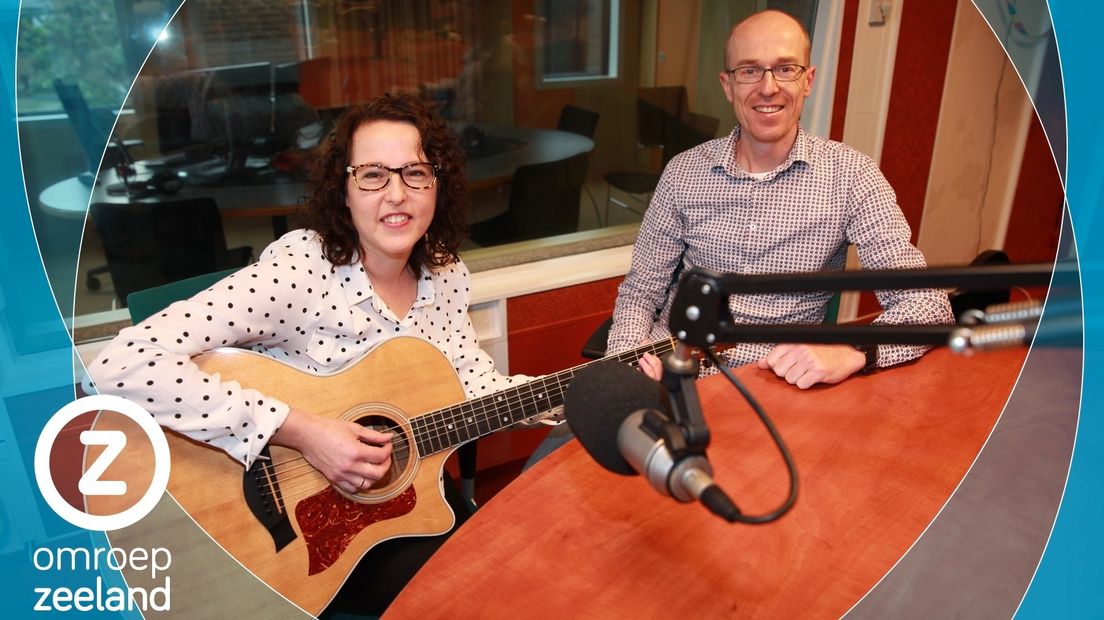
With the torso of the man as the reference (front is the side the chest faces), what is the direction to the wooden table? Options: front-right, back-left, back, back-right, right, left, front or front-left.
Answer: front

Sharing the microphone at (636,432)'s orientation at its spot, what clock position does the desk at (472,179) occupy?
The desk is roughly at 1 o'clock from the microphone.

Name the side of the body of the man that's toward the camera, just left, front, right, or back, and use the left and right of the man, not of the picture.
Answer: front

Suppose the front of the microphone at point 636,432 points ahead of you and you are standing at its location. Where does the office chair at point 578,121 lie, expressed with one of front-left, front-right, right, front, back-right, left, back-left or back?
front-right

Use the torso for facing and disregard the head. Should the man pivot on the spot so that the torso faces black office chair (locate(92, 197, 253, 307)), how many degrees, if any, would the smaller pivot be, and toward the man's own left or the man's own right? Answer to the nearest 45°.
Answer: approximately 90° to the man's own right

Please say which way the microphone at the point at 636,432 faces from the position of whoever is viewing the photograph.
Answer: facing away from the viewer and to the left of the viewer

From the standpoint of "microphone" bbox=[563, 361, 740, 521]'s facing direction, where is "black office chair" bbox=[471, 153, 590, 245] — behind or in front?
in front

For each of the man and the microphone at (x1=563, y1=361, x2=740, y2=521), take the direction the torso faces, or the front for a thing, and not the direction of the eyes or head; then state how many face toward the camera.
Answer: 1

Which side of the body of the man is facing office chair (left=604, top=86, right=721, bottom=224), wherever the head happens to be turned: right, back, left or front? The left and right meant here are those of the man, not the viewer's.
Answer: back

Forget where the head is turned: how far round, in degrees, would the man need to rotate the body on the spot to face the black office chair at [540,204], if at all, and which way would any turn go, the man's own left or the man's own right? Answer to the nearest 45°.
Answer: approximately 135° to the man's own right

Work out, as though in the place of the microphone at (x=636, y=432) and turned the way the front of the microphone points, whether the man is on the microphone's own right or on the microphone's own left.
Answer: on the microphone's own right

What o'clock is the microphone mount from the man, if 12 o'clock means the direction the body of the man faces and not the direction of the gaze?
The microphone mount is roughly at 12 o'clock from the man.
